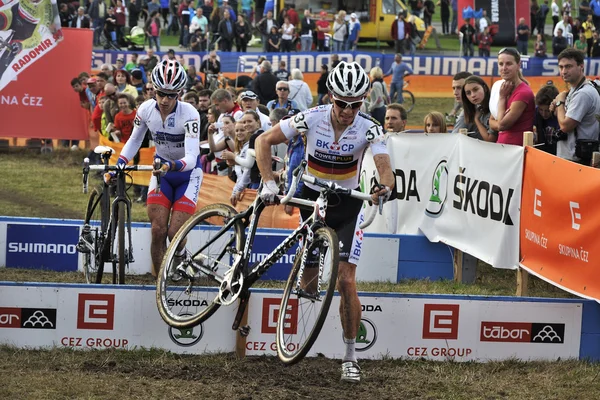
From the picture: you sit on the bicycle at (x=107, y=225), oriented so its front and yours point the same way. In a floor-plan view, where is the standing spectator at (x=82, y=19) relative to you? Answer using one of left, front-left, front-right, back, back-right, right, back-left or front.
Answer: back

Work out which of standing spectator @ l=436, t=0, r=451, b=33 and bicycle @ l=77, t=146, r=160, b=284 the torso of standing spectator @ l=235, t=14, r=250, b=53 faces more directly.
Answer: the bicycle

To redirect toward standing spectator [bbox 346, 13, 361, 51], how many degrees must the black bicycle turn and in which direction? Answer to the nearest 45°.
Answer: approximately 135° to its left

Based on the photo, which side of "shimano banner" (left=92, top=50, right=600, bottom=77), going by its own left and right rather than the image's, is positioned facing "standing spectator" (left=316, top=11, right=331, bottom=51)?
back

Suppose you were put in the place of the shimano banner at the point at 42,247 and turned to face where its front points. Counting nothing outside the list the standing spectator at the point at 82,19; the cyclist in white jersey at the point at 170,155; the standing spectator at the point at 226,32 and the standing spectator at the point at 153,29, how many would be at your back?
3

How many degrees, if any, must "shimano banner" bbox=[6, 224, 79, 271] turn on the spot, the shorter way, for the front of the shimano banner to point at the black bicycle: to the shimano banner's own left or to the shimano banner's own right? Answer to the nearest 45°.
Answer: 0° — it already faces it

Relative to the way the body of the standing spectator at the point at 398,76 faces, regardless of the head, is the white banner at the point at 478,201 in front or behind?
in front

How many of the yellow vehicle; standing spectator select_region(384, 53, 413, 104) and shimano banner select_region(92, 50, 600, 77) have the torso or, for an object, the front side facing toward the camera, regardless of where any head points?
2
